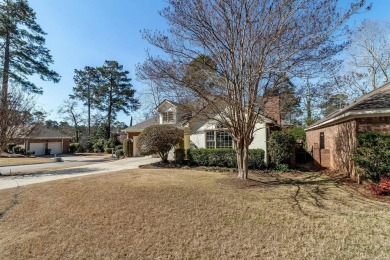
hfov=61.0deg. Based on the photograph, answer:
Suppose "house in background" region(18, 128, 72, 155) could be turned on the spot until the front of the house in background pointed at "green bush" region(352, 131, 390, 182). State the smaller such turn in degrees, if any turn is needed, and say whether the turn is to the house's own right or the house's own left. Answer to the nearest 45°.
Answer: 0° — it already faces it

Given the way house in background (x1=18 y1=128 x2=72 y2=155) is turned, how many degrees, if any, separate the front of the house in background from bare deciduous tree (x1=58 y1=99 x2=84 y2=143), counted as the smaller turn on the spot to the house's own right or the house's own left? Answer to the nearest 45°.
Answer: approximately 180°

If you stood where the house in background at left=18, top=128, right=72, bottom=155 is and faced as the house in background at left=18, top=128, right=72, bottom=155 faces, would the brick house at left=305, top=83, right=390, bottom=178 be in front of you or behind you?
in front

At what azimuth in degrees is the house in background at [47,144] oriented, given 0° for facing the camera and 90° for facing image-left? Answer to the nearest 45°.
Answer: approximately 0°

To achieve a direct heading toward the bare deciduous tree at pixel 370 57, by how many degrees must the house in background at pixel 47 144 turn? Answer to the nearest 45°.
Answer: approximately 45° to its left

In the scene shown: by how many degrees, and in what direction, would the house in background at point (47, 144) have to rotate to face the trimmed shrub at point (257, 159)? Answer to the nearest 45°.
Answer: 0° — it already faces it

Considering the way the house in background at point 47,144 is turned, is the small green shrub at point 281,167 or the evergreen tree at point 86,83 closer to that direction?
the small green shrub

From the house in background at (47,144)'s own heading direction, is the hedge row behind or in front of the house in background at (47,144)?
in front
